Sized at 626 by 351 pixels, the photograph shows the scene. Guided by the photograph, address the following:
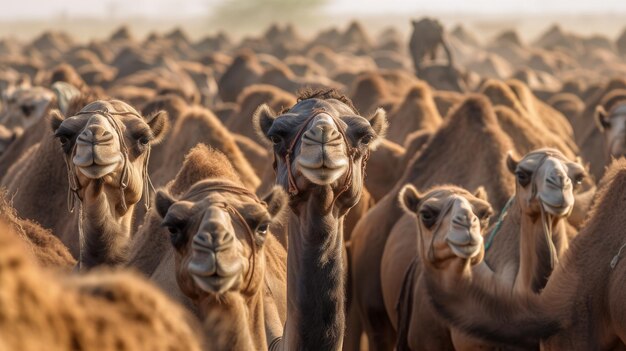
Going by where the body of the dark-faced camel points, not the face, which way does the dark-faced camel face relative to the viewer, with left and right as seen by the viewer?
facing the viewer

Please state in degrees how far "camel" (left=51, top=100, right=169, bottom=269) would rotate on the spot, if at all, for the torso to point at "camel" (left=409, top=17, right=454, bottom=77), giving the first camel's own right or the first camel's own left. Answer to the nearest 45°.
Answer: approximately 135° to the first camel's own left

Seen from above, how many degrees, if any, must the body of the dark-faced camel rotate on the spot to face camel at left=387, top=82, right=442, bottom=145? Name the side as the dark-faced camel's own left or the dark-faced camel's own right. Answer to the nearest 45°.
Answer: approximately 180°

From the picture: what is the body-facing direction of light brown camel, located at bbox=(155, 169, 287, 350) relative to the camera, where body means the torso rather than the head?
toward the camera

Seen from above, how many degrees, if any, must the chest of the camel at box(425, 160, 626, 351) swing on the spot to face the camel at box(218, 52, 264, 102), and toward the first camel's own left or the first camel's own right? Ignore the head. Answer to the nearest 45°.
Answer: approximately 45° to the first camel's own right

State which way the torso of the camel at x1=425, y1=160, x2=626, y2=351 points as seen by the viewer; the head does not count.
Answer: to the viewer's left

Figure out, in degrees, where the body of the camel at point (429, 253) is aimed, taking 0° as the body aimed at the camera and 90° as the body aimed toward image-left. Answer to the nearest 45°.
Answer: approximately 315°
